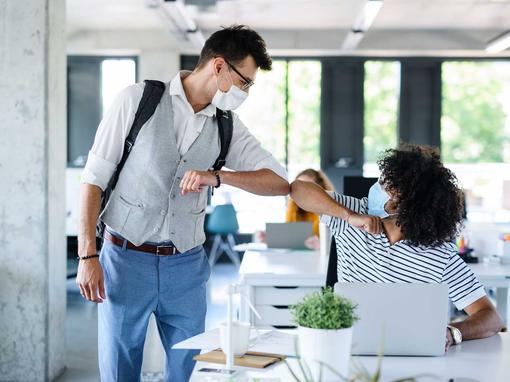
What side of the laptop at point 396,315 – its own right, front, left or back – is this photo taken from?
back

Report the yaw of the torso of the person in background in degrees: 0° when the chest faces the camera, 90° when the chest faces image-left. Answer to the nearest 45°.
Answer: approximately 45°

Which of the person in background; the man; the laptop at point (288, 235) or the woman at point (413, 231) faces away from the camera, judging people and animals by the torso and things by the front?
the laptop

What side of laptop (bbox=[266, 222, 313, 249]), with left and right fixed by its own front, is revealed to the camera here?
back

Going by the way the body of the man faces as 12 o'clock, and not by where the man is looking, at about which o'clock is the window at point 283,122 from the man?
The window is roughly at 8 o'clock from the man.

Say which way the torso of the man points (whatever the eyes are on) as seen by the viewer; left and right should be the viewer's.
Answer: facing the viewer and to the right of the viewer

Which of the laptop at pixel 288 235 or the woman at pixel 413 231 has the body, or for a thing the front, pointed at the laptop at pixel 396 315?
the woman

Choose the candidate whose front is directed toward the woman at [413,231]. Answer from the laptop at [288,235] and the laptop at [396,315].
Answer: the laptop at [396,315]

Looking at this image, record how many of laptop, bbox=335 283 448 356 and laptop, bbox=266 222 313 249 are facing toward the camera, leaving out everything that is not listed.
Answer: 0

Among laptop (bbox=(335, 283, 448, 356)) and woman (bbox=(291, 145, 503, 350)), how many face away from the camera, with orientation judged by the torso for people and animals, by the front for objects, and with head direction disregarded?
1

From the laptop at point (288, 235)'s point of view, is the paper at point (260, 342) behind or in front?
behind

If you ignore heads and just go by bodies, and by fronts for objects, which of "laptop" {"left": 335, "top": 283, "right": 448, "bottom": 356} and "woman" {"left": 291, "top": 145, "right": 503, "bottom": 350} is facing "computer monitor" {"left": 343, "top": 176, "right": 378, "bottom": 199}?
the laptop
